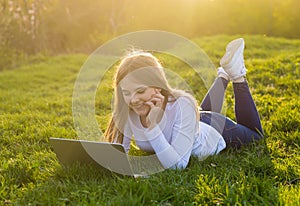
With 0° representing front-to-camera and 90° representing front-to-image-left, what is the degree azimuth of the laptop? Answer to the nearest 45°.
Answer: approximately 225°
